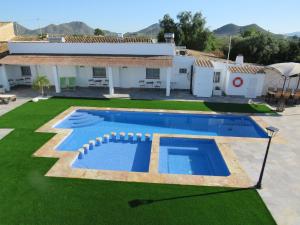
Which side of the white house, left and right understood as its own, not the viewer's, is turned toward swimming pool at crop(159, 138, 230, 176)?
front

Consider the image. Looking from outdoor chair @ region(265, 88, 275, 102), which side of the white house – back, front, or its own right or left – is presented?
left

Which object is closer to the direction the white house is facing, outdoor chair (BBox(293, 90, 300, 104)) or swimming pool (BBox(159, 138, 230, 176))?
the swimming pool

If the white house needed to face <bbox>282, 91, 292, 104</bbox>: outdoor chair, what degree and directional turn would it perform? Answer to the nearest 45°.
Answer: approximately 90° to its left

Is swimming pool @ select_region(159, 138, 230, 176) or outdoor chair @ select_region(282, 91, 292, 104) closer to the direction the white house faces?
the swimming pool

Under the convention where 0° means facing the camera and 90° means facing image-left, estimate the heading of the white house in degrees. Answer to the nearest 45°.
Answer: approximately 0°

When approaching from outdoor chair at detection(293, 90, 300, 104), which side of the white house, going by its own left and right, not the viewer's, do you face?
left

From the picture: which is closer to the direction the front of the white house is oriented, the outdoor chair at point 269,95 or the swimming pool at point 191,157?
the swimming pool

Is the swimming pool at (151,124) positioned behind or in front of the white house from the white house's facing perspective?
in front

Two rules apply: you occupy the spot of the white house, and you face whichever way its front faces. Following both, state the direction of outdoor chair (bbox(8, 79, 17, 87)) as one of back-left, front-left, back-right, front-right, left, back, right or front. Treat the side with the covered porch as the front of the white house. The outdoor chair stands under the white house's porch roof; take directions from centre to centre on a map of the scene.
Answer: right
